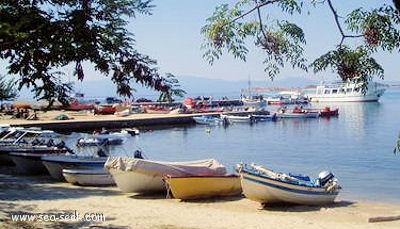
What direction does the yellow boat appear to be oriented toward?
to the viewer's left

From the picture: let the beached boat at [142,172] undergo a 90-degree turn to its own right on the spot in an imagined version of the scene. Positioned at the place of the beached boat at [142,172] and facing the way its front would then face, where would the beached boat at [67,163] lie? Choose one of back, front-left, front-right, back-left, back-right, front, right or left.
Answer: front-left

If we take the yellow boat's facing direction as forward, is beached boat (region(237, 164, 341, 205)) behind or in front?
behind

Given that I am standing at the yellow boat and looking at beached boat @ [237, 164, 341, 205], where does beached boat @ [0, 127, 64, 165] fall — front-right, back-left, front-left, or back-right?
back-left

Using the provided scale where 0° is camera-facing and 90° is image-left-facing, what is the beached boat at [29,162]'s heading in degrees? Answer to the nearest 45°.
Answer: approximately 45°

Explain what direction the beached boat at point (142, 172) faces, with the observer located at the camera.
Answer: facing to the left of the viewer

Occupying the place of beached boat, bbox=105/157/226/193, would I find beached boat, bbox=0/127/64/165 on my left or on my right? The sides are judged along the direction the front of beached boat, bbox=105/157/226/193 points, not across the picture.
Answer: on my right

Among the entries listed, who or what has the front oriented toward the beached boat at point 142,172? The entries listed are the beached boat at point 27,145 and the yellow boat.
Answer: the yellow boat

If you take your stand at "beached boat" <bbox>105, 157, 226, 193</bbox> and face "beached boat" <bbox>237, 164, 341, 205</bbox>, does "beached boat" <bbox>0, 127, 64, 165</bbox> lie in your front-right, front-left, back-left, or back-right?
back-left

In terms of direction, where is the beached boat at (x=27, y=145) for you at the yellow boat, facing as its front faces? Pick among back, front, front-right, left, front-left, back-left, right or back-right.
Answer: front-right

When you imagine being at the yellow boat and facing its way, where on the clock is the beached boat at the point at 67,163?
The beached boat is roughly at 1 o'clock from the yellow boat.

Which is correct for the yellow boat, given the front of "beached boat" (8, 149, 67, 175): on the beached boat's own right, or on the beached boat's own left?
on the beached boat's own left

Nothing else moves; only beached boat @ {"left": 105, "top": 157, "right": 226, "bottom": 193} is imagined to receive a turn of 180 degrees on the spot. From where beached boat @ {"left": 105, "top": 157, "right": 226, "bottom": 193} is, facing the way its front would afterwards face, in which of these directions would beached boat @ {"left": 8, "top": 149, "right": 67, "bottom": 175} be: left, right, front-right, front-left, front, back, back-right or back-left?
back-left
